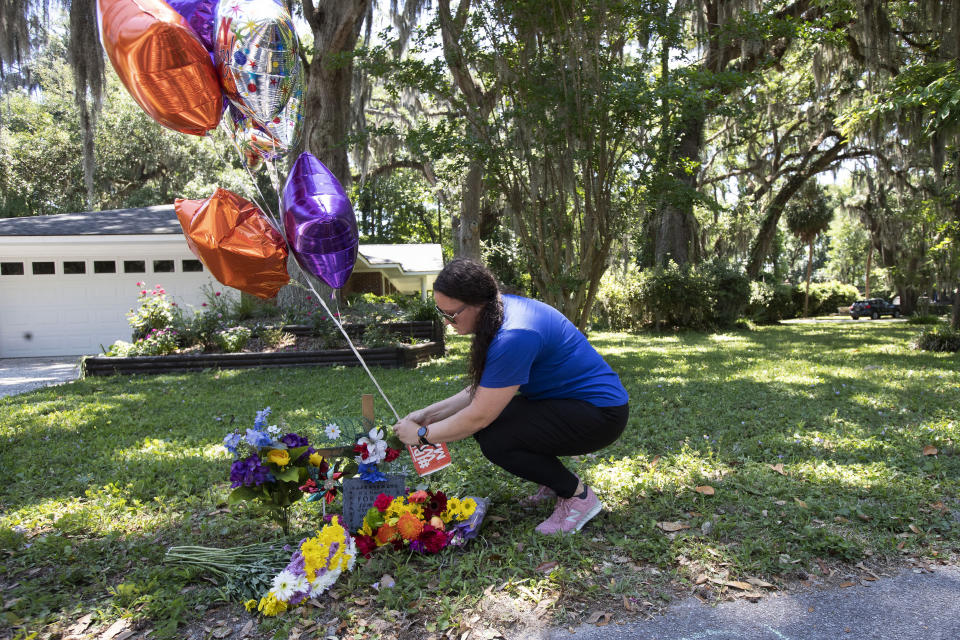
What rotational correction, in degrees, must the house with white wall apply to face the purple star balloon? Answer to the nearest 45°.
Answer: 0° — it already faces it

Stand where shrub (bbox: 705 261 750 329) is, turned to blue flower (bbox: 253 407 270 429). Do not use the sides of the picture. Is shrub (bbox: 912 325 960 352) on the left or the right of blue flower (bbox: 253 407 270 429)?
left

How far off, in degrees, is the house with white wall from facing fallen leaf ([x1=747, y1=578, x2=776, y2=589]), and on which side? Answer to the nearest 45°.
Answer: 0° — it already faces it

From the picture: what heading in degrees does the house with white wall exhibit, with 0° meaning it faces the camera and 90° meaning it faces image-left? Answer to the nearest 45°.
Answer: approximately 0°

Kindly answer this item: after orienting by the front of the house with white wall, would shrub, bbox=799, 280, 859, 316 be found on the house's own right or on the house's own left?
on the house's own left
